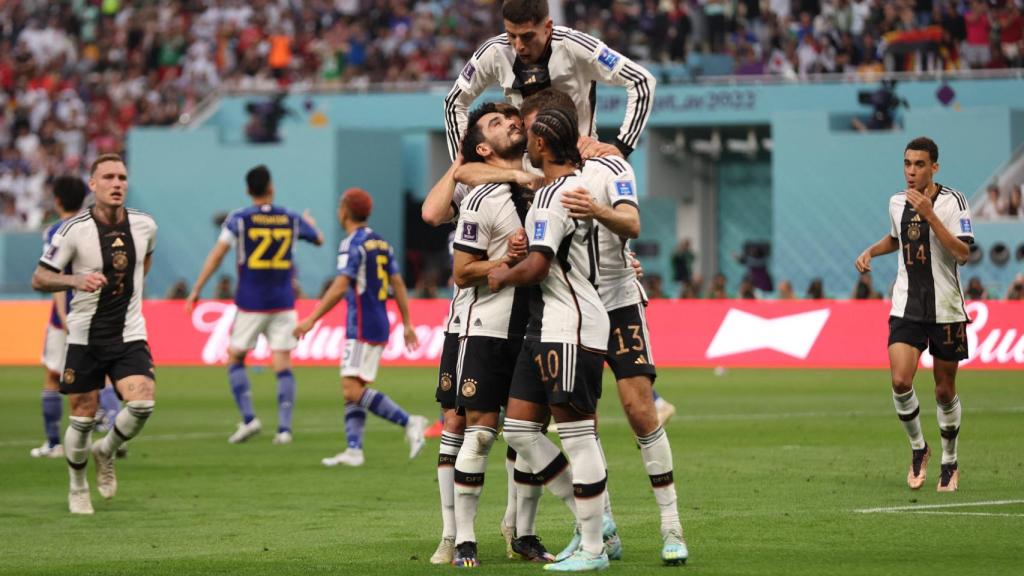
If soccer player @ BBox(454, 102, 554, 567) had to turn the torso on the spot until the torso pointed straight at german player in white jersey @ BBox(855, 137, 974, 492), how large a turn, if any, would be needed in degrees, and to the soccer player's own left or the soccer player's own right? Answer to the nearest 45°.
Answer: approximately 90° to the soccer player's own left

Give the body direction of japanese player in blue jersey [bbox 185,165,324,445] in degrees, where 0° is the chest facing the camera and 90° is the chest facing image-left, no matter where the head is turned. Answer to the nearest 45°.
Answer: approximately 180°

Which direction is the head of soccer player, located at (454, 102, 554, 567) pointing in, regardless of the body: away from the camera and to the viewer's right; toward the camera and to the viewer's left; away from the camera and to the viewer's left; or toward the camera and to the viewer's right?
toward the camera and to the viewer's right

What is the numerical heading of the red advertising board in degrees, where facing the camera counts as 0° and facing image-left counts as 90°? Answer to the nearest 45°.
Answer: approximately 0°

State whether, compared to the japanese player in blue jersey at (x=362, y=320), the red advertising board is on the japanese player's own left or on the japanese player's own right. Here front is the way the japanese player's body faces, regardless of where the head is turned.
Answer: on the japanese player's own right

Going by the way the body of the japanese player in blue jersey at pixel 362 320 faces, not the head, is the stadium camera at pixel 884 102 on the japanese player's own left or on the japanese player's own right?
on the japanese player's own right

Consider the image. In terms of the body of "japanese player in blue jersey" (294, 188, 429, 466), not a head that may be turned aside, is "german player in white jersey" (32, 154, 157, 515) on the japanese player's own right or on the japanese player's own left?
on the japanese player's own left

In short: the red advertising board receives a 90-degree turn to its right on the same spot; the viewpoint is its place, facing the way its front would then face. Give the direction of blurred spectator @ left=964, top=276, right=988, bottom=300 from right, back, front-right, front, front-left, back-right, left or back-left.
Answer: back

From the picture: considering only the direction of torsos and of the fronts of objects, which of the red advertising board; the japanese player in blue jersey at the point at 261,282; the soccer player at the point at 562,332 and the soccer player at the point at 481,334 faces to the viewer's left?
the soccer player at the point at 562,332

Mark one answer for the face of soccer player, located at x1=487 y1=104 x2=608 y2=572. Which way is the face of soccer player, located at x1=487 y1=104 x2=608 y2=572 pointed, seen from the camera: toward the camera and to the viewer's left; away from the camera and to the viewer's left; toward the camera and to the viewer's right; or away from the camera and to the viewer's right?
away from the camera and to the viewer's left

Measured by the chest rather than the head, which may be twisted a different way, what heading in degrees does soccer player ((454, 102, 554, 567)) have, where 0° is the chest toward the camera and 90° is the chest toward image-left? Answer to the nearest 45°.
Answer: approximately 315°
